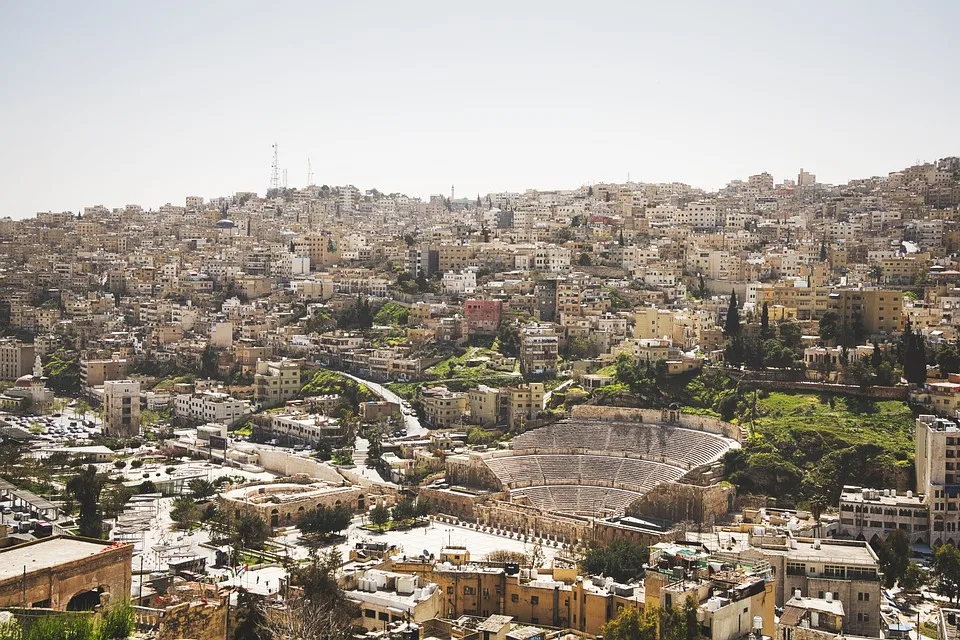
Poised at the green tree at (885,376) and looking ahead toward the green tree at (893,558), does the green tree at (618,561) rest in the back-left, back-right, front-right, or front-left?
front-right

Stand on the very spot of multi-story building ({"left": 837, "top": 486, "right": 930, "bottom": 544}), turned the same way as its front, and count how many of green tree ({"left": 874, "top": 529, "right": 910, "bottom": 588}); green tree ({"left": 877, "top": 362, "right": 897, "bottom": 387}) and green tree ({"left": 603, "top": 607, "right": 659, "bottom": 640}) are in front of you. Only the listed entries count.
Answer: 2

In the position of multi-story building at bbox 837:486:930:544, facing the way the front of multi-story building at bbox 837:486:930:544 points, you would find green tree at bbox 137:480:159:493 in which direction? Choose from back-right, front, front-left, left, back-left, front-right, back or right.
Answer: right

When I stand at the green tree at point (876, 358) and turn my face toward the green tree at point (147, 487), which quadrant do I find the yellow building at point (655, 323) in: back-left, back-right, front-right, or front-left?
front-right

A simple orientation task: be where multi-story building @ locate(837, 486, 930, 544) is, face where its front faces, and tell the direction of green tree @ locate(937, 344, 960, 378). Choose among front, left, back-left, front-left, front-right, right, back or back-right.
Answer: back

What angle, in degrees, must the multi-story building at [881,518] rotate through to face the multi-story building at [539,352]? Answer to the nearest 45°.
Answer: approximately 135° to its right

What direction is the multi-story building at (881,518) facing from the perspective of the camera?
toward the camera

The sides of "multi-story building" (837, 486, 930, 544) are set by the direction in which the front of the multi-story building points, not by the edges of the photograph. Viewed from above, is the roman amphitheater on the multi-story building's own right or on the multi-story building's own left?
on the multi-story building's own right

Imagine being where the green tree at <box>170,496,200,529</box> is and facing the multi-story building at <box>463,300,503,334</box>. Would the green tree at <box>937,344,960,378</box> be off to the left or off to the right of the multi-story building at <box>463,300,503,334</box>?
right

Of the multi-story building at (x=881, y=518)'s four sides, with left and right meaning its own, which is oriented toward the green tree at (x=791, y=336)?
back

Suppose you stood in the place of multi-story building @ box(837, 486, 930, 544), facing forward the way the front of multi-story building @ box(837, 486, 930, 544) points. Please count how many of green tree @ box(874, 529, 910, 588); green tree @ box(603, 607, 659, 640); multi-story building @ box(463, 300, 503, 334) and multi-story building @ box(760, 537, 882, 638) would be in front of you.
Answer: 3

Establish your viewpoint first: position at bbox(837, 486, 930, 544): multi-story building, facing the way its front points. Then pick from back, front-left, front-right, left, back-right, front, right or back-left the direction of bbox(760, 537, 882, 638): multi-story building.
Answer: front

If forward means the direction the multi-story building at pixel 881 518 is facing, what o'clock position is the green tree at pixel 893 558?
The green tree is roughly at 12 o'clock from the multi-story building.

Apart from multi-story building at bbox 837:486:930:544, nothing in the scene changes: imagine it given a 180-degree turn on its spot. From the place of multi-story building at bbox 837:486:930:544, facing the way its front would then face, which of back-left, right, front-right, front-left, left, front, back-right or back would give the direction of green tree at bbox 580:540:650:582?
back-left
